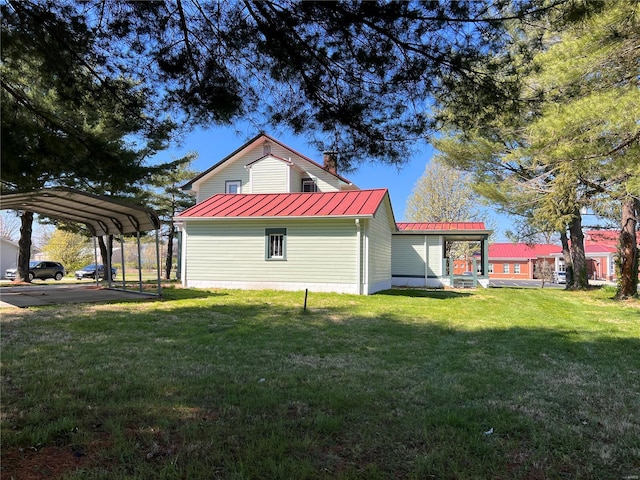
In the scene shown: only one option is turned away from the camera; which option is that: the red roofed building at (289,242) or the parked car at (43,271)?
the red roofed building

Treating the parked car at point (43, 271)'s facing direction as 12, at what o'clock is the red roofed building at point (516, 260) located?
The red roofed building is roughly at 6 o'clock from the parked car.

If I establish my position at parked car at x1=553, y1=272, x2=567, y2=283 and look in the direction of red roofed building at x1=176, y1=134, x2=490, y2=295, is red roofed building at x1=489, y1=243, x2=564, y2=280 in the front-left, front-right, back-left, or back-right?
back-right

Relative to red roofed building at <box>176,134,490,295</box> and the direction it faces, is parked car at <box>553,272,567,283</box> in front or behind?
in front

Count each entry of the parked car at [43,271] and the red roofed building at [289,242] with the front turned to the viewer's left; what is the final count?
1

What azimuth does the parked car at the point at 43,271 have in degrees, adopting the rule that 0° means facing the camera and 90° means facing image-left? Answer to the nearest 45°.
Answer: approximately 90°
